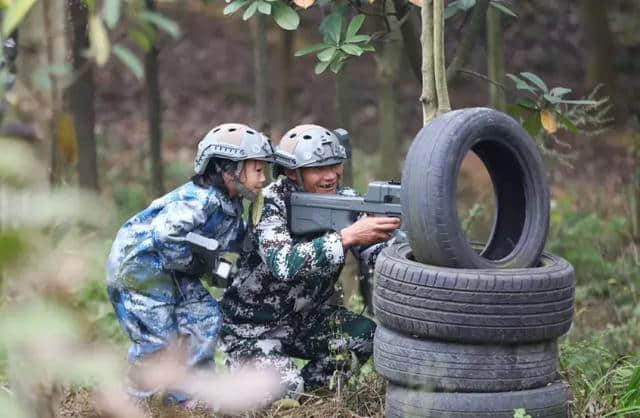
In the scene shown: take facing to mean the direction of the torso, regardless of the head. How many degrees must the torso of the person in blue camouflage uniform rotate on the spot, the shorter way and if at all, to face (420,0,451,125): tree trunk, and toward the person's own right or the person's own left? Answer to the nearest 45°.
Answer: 0° — they already face it

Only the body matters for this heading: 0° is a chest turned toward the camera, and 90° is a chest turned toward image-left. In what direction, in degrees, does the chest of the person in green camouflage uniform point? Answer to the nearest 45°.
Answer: approximately 270°

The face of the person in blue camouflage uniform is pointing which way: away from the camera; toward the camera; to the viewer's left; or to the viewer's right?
to the viewer's right

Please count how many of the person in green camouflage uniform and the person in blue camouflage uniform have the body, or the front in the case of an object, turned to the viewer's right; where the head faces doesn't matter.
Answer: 2

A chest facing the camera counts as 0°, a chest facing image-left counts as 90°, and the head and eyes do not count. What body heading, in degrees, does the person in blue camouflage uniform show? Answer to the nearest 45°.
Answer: approximately 270°

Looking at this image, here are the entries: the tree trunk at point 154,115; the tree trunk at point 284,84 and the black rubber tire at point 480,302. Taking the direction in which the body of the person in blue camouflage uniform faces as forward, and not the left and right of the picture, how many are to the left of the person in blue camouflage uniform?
2

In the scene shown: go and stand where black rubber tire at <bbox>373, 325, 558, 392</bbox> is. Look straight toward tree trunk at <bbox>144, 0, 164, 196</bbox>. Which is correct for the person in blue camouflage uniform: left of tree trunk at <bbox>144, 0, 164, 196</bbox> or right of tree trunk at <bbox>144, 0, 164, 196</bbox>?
left
